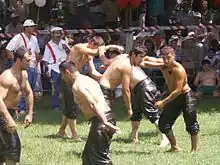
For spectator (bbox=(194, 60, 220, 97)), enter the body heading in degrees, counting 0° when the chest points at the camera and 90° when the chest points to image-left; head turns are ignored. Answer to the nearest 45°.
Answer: approximately 0°

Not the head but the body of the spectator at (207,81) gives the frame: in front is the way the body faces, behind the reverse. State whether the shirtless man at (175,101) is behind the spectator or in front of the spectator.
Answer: in front

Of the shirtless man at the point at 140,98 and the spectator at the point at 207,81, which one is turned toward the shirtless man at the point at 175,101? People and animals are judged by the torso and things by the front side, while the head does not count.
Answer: the spectator

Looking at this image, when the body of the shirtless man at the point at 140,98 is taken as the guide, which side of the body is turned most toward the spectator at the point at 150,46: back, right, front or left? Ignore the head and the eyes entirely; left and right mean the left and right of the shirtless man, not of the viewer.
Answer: right

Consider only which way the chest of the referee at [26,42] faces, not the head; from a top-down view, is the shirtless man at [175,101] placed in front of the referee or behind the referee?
in front

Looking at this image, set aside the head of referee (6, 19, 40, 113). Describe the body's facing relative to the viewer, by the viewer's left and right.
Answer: facing the viewer and to the right of the viewer

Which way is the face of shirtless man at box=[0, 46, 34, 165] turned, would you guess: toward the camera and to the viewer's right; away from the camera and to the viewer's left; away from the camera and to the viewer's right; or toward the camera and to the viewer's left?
toward the camera and to the viewer's right
